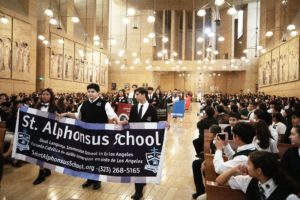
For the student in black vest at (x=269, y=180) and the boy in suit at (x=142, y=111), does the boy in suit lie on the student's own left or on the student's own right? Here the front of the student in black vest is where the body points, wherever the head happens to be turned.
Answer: on the student's own right

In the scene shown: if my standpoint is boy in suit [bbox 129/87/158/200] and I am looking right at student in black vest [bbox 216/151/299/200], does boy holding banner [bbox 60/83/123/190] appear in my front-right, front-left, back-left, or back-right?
back-right

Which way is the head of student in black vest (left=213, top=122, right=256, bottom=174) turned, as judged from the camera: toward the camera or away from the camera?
away from the camera

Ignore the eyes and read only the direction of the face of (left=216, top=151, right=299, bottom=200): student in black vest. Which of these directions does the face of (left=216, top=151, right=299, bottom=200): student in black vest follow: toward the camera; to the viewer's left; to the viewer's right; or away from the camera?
to the viewer's left
